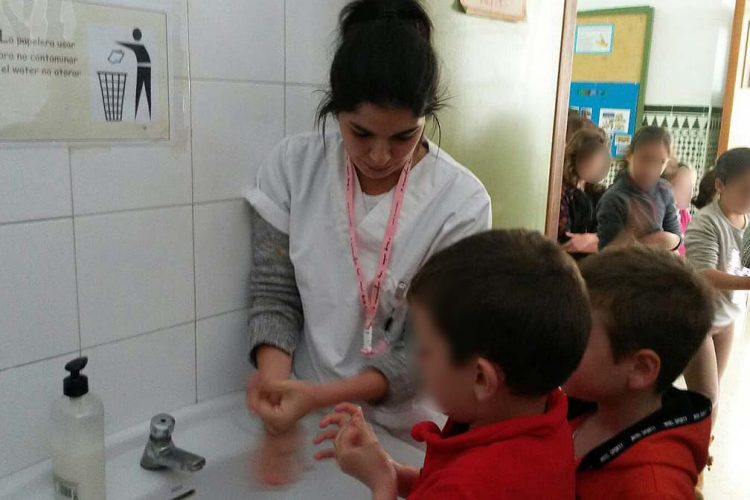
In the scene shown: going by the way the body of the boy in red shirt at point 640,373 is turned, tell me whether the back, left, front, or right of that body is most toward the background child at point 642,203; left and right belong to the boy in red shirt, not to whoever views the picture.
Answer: right

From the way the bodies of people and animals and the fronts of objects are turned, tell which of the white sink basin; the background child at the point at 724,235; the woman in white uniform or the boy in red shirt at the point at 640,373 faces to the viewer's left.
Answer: the boy in red shirt

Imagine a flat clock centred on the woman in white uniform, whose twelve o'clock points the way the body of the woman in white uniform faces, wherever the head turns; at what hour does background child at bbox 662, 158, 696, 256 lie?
The background child is roughly at 7 o'clock from the woman in white uniform.

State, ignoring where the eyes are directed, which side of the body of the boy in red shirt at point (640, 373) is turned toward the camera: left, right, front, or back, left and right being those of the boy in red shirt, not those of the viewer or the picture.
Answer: left

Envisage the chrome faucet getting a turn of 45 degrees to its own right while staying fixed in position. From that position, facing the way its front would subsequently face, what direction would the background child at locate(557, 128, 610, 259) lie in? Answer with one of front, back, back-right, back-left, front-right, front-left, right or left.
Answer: back-left

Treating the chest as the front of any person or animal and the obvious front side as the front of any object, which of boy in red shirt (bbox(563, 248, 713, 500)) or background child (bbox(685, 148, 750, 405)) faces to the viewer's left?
the boy in red shirt

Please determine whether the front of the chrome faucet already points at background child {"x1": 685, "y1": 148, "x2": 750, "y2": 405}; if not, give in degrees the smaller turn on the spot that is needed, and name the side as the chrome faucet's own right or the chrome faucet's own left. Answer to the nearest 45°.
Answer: approximately 90° to the chrome faucet's own left

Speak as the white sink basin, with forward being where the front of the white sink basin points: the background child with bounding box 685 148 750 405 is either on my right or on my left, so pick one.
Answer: on my left
